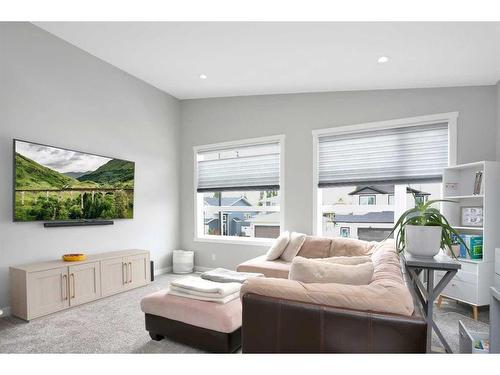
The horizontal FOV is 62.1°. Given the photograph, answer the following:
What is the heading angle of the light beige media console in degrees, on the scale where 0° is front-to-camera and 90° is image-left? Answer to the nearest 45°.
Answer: approximately 315°

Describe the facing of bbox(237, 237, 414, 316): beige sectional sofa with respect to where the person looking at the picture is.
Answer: facing to the left of the viewer

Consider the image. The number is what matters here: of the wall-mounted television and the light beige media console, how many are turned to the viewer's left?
0

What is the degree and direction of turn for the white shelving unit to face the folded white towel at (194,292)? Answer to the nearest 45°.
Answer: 0° — it already faces it

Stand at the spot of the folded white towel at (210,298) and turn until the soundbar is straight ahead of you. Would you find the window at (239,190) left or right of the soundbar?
right

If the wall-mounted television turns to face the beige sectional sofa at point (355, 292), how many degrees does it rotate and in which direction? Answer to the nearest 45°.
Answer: approximately 45° to its right

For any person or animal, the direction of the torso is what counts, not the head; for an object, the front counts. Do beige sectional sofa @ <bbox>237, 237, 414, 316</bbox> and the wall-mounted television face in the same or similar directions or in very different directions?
very different directions

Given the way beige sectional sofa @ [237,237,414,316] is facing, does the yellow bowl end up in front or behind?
in front

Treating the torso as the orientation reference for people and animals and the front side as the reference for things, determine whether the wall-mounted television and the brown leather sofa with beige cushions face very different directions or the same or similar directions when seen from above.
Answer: very different directions
